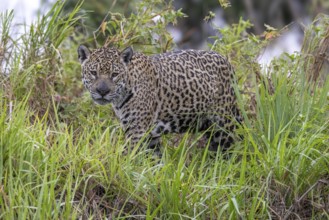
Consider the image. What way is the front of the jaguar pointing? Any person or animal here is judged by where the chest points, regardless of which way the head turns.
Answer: to the viewer's left
